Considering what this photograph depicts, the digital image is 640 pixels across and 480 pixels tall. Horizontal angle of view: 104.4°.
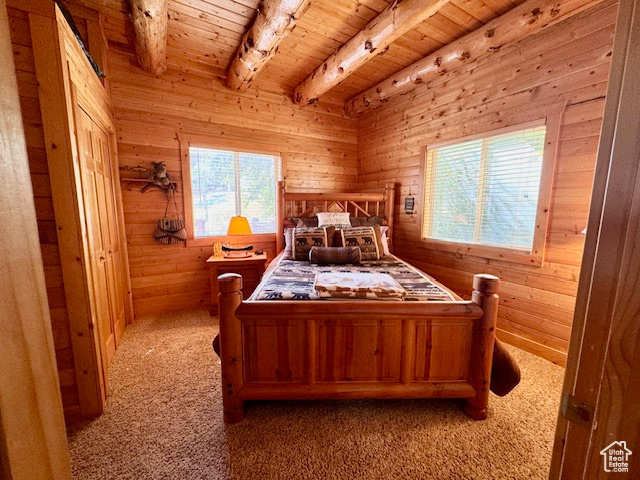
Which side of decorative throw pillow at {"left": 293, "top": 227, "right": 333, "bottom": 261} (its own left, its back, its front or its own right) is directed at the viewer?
front

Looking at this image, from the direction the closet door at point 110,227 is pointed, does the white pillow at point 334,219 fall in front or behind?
in front

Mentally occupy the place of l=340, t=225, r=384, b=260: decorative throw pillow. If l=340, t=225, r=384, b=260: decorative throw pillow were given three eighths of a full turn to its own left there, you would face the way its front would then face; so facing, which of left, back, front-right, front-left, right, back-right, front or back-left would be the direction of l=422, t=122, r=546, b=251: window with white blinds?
front-right

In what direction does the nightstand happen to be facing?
toward the camera

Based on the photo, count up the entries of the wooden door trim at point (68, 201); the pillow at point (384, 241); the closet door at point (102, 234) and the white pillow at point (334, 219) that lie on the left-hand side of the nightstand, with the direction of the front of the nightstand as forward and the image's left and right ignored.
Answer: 2

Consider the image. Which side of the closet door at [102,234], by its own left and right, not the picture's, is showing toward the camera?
right

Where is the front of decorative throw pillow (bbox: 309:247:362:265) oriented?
toward the camera

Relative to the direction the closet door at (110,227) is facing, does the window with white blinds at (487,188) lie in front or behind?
in front

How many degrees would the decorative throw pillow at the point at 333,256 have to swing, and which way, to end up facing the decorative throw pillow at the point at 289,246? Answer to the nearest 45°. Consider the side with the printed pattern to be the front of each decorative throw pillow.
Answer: approximately 135° to its right

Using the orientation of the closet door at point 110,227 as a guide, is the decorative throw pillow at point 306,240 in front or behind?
in front

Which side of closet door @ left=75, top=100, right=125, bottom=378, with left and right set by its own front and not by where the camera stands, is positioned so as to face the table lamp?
front

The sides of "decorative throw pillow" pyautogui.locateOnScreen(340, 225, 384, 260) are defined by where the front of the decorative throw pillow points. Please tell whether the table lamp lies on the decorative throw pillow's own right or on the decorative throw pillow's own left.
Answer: on the decorative throw pillow's own right

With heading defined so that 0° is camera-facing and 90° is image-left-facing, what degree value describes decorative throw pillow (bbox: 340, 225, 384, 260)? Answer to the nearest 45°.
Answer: approximately 0°

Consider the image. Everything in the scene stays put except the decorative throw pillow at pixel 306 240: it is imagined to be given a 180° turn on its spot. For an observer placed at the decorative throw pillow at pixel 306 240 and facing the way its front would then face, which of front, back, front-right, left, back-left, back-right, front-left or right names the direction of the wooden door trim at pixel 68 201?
back-left

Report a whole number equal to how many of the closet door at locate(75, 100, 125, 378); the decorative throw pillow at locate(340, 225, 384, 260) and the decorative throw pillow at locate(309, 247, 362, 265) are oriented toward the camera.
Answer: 2
